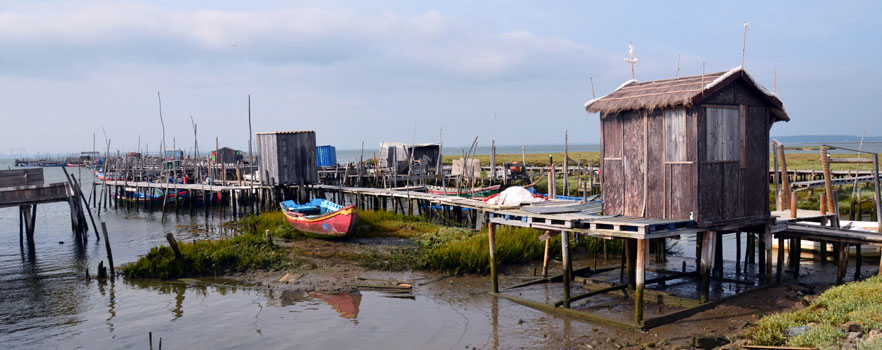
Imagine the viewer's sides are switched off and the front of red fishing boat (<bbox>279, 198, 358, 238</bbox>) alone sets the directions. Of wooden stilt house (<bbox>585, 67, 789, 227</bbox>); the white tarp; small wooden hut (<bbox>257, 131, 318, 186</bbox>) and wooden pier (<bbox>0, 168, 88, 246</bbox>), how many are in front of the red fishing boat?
2
